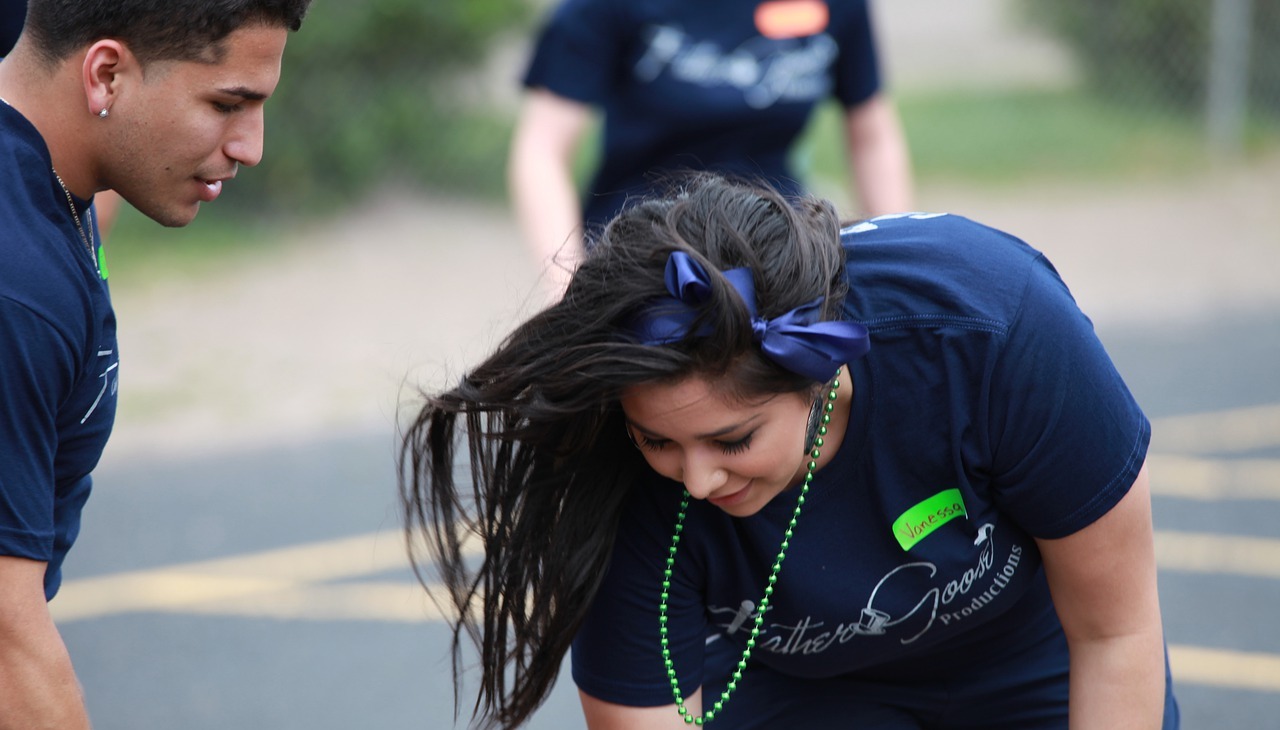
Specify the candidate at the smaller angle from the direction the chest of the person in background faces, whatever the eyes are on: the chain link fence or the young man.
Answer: the young man

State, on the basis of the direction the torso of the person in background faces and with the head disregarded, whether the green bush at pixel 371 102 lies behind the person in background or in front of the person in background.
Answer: behind

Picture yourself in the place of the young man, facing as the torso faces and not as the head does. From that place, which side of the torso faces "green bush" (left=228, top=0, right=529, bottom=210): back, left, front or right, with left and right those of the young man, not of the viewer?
left

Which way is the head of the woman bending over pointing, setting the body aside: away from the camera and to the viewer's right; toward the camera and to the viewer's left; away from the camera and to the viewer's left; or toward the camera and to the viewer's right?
toward the camera and to the viewer's left

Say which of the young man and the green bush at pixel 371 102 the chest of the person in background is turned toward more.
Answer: the young man

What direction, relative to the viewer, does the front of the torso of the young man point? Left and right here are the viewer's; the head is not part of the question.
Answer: facing to the right of the viewer

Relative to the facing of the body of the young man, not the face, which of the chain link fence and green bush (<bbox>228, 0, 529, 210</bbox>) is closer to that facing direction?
the chain link fence

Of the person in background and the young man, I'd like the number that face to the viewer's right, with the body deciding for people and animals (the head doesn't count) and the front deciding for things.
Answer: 1

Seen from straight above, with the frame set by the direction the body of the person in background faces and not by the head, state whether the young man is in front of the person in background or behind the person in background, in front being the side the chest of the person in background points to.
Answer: in front

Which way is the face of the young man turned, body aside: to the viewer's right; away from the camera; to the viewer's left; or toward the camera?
to the viewer's right

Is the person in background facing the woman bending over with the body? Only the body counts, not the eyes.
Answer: yes

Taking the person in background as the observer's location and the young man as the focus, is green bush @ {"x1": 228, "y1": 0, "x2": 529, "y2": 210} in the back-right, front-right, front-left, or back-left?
back-right

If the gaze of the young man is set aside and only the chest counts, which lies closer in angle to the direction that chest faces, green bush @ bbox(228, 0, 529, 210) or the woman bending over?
the woman bending over

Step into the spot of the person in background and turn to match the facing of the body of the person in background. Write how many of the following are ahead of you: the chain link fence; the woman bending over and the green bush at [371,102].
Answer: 1

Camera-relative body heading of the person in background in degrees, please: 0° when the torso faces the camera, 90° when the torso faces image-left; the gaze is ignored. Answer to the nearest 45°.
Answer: approximately 0°
